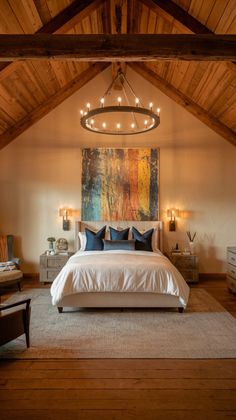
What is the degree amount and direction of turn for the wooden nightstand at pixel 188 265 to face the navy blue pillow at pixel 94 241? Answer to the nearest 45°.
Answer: approximately 45° to its right

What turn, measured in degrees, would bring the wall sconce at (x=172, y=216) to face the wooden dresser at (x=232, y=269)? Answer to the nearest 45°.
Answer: approximately 45° to its left

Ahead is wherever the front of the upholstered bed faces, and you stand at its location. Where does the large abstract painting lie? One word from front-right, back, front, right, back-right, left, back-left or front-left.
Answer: back

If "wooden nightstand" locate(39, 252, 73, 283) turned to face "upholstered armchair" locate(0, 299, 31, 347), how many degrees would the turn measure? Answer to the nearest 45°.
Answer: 0° — it already faces it

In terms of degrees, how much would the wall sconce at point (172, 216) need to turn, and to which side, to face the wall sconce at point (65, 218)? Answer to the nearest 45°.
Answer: approximately 90° to its right

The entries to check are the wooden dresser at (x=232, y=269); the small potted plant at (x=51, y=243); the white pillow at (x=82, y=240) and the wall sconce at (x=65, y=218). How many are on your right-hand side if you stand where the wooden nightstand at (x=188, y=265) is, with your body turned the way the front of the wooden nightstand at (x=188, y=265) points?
3

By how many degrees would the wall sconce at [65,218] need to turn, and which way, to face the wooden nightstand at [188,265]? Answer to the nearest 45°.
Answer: approximately 90° to its left

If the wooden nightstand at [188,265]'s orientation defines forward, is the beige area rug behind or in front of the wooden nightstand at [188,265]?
in front

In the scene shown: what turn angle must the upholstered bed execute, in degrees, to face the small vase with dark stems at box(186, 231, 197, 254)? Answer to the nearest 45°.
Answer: approximately 135° to its left
